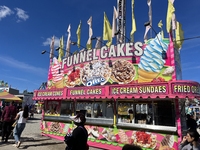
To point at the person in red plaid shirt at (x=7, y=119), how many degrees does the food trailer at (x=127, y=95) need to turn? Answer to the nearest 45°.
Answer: approximately 45° to its right

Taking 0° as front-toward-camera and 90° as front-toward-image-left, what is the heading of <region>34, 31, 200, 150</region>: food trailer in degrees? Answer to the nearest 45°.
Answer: approximately 45°
